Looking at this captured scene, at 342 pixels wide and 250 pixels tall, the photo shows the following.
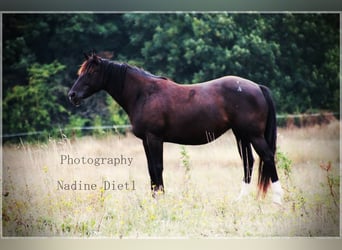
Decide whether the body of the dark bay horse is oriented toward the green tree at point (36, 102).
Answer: no

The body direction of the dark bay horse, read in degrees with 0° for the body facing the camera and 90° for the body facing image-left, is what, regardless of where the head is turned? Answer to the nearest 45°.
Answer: approximately 90°
